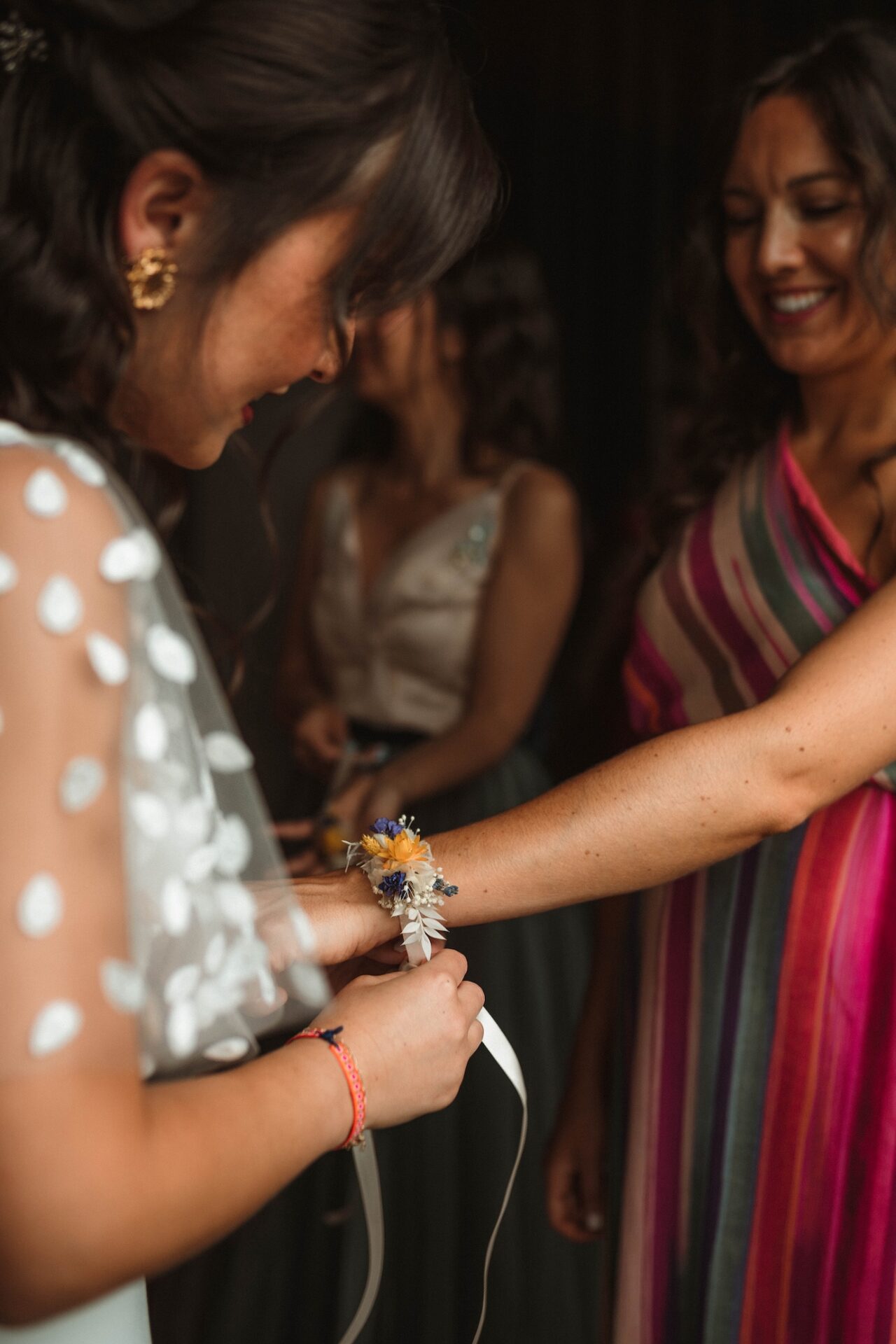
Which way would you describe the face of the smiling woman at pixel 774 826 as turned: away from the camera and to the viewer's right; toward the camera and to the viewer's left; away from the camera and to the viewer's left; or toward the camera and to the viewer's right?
toward the camera and to the viewer's left

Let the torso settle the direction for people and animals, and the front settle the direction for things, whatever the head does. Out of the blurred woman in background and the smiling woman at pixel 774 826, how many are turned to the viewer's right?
0

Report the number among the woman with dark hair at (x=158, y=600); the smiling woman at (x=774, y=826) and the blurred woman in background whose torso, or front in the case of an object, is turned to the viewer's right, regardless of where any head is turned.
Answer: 1

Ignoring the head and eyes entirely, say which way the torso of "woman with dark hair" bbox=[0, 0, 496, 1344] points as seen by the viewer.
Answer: to the viewer's right

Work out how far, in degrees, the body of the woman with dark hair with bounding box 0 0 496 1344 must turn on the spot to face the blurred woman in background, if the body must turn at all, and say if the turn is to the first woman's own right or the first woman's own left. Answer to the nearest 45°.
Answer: approximately 90° to the first woman's own left

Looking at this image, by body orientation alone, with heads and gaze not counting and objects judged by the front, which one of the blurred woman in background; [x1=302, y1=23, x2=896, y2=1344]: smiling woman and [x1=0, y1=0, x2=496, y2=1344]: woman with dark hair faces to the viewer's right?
the woman with dark hair

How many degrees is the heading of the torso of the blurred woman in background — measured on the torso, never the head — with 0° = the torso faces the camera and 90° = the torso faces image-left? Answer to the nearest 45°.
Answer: approximately 45°

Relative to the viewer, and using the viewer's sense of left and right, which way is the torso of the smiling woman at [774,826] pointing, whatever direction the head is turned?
facing the viewer and to the left of the viewer

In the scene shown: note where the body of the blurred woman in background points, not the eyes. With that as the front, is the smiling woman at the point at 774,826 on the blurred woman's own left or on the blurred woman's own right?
on the blurred woman's own left
